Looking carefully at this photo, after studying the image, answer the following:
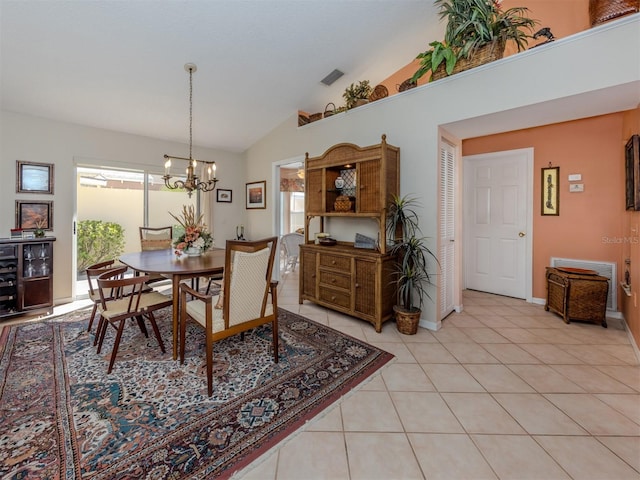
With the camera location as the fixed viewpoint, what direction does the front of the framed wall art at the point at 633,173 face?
facing to the left of the viewer

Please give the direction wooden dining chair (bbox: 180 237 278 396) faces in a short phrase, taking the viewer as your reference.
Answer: facing away from the viewer and to the left of the viewer

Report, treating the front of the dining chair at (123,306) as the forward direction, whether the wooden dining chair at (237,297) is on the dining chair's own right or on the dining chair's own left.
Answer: on the dining chair's own right

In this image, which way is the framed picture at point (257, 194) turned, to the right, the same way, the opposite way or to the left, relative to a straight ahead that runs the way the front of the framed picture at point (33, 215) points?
to the right

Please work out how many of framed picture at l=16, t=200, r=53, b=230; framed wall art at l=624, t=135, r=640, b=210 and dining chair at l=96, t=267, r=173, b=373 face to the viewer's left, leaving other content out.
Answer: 1

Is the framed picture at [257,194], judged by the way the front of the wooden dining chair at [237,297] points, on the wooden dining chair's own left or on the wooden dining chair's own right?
on the wooden dining chair's own right

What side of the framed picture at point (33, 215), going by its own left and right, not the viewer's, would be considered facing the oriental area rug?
front

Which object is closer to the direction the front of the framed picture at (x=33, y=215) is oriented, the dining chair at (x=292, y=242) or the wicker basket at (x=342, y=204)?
the wicker basket

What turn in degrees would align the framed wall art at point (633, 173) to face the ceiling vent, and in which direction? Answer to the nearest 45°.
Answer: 0° — it already faces it

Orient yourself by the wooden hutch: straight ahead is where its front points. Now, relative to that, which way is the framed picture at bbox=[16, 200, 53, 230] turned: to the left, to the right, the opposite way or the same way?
to the left

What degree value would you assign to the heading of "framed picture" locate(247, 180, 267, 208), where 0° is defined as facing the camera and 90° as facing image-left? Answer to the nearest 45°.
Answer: approximately 45°

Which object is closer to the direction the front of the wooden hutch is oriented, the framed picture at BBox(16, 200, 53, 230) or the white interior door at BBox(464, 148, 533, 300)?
the framed picture

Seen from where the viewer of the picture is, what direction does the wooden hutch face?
facing the viewer and to the left of the viewer

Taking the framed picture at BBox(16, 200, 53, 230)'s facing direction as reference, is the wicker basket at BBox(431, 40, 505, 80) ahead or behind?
ahead

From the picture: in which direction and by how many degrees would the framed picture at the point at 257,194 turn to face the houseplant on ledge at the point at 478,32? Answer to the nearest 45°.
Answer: approximately 90° to its left

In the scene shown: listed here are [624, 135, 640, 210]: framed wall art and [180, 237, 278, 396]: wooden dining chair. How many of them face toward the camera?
0
